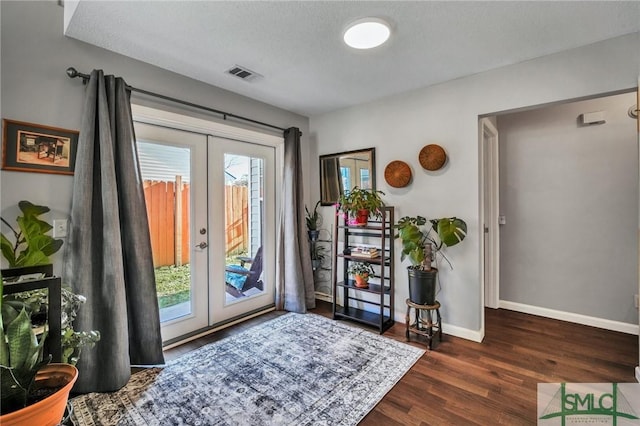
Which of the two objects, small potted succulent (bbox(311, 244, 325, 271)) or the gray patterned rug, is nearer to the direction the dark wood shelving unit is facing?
the gray patterned rug

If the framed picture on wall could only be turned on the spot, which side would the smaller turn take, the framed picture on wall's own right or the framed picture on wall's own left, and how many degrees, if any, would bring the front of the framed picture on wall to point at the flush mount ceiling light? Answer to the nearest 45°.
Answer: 0° — it already faces it

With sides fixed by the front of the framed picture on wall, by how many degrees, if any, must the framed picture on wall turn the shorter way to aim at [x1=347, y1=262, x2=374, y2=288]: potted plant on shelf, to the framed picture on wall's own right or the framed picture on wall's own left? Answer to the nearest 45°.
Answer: approximately 45° to the framed picture on wall's own left

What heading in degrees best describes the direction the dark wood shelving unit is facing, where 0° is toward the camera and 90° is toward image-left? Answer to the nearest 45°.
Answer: approximately 45°

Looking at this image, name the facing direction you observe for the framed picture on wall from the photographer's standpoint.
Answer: facing the viewer and to the right of the viewer

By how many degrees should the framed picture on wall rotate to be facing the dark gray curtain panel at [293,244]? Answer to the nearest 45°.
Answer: approximately 45° to its left

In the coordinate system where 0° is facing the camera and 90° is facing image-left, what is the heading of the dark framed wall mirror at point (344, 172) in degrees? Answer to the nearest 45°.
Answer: approximately 45°
